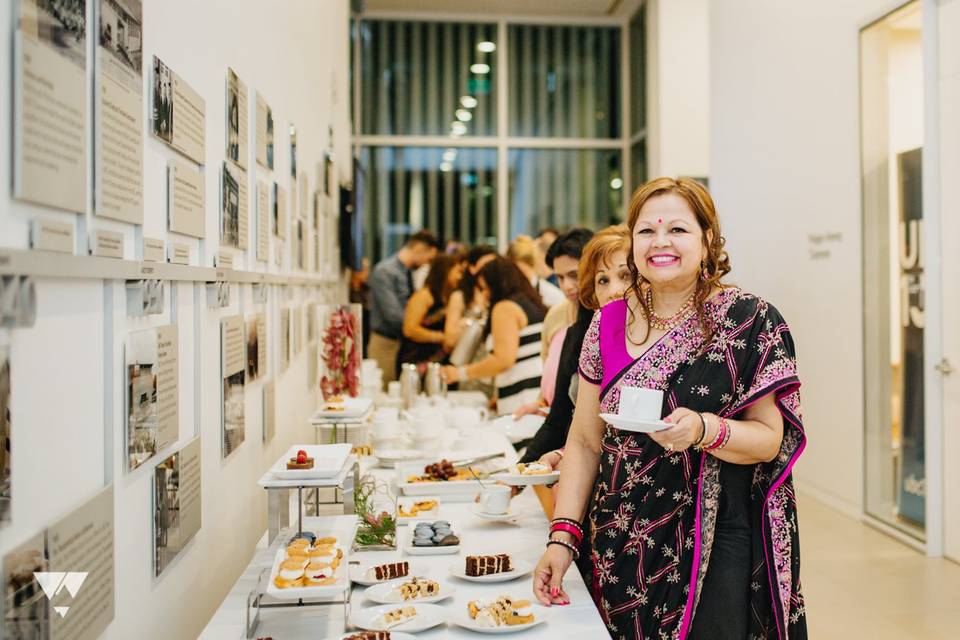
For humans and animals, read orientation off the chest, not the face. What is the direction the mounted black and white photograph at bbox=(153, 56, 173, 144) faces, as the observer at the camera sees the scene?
facing to the right of the viewer

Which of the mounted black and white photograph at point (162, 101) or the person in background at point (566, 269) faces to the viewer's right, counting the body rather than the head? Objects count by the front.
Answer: the mounted black and white photograph

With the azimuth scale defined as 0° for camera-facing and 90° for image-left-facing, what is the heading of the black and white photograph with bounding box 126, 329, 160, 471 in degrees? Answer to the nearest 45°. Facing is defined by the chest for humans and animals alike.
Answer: approximately 315°

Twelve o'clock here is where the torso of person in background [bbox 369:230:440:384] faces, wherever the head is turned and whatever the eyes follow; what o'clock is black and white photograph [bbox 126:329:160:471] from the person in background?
The black and white photograph is roughly at 3 o'clock from the person in background.

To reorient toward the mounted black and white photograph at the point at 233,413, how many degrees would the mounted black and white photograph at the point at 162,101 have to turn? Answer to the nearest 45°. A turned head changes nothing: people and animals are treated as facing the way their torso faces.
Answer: approximately 90° to its left

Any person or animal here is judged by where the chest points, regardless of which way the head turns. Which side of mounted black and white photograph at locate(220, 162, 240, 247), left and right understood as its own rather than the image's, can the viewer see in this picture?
right

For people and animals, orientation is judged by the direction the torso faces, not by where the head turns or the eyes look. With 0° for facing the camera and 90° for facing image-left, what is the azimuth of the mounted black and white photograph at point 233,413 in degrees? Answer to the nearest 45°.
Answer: approximately 270°
